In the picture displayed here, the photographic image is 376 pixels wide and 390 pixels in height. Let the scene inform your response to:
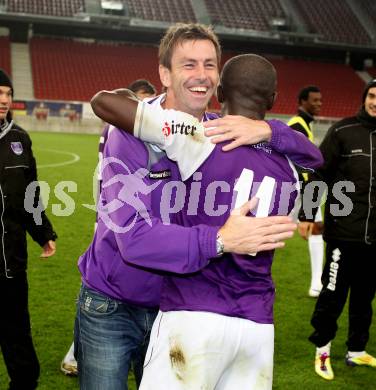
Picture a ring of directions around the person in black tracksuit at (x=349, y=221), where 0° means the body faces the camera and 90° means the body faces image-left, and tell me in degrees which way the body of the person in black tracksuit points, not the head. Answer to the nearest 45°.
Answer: approximately 0°

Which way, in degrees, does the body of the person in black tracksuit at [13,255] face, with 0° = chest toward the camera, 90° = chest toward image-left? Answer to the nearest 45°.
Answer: approximately 0°

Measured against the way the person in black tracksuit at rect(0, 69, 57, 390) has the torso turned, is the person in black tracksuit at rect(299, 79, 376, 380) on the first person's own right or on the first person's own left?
on the first person's own left

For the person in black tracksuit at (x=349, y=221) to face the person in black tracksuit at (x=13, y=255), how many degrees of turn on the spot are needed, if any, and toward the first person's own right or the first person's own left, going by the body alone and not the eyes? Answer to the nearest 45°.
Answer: approximately 45° to the first person's own right

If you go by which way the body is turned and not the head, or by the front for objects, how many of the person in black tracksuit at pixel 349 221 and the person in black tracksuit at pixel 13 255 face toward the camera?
2
